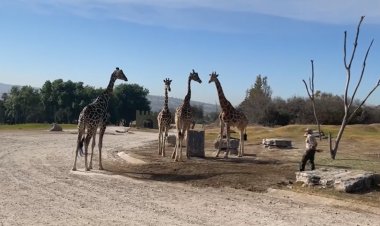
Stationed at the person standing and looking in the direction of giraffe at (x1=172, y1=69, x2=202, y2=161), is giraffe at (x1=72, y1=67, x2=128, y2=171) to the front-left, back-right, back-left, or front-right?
front-left

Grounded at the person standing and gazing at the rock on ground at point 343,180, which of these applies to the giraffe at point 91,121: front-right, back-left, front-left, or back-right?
back-right

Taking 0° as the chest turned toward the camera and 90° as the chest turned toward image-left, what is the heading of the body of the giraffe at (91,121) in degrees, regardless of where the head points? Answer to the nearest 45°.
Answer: approximately 225°

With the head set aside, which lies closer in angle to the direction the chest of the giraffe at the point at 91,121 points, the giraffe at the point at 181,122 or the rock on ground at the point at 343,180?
the giraffe

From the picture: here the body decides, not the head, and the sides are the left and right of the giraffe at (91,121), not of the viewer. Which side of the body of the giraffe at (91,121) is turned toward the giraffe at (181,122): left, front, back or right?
front
